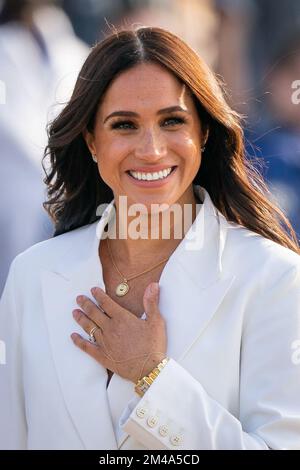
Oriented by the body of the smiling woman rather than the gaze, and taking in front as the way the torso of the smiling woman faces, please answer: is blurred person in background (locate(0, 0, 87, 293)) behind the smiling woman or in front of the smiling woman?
behind

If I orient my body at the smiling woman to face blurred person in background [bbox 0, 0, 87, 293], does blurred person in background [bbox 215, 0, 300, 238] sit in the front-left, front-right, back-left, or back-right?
front-right

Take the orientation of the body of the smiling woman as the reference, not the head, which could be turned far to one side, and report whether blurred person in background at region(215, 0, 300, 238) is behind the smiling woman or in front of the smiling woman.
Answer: behind

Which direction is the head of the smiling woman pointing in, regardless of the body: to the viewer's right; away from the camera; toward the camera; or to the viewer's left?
toward the camera

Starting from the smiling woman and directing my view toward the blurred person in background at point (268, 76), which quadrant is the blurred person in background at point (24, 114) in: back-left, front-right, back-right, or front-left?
front-left

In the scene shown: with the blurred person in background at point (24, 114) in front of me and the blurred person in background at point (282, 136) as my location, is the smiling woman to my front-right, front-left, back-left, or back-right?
front-left

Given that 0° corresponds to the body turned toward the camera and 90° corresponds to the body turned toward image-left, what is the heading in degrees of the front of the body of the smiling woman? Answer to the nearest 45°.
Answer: approximately 0°

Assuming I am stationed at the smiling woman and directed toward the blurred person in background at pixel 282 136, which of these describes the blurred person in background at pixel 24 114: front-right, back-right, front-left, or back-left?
front-left
